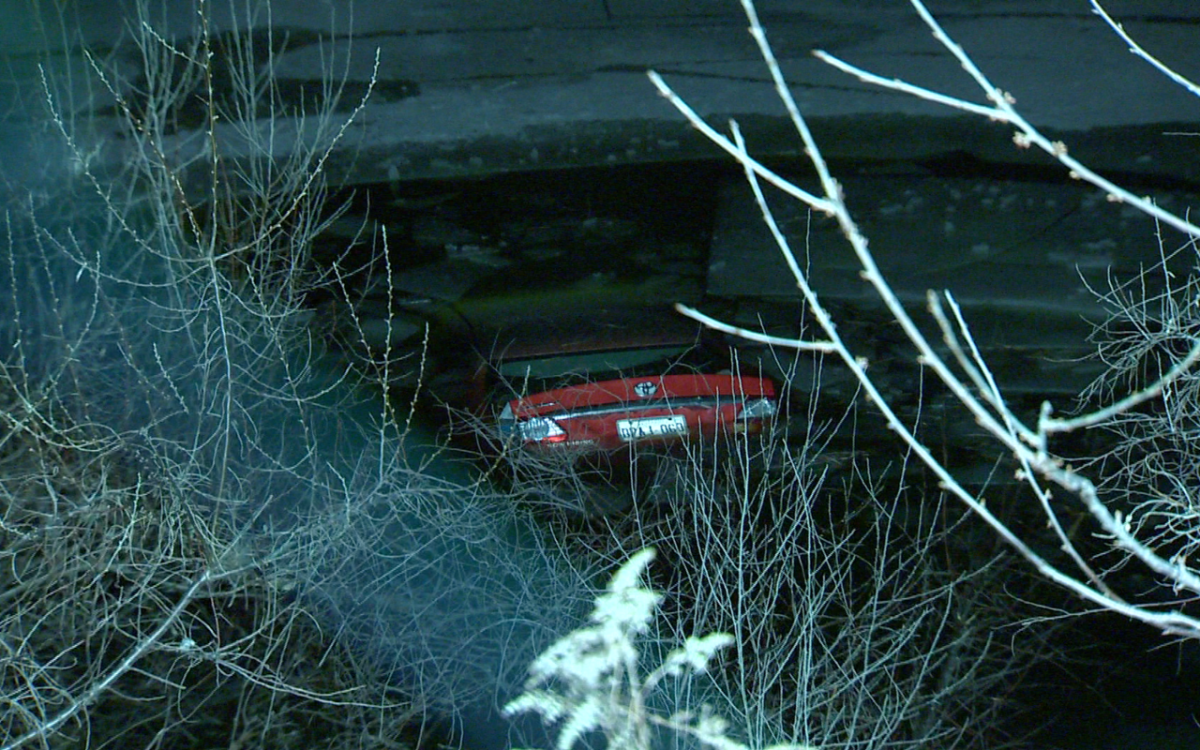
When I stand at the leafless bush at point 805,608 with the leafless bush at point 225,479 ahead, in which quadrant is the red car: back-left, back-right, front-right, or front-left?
front-right

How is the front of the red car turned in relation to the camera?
facing away from the viewer

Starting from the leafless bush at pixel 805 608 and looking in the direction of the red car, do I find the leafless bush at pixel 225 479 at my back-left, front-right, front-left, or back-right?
front-left
